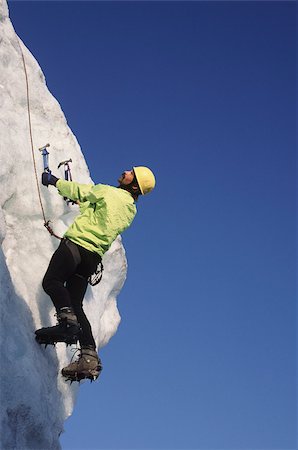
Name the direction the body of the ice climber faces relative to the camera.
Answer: to the viewer's left
